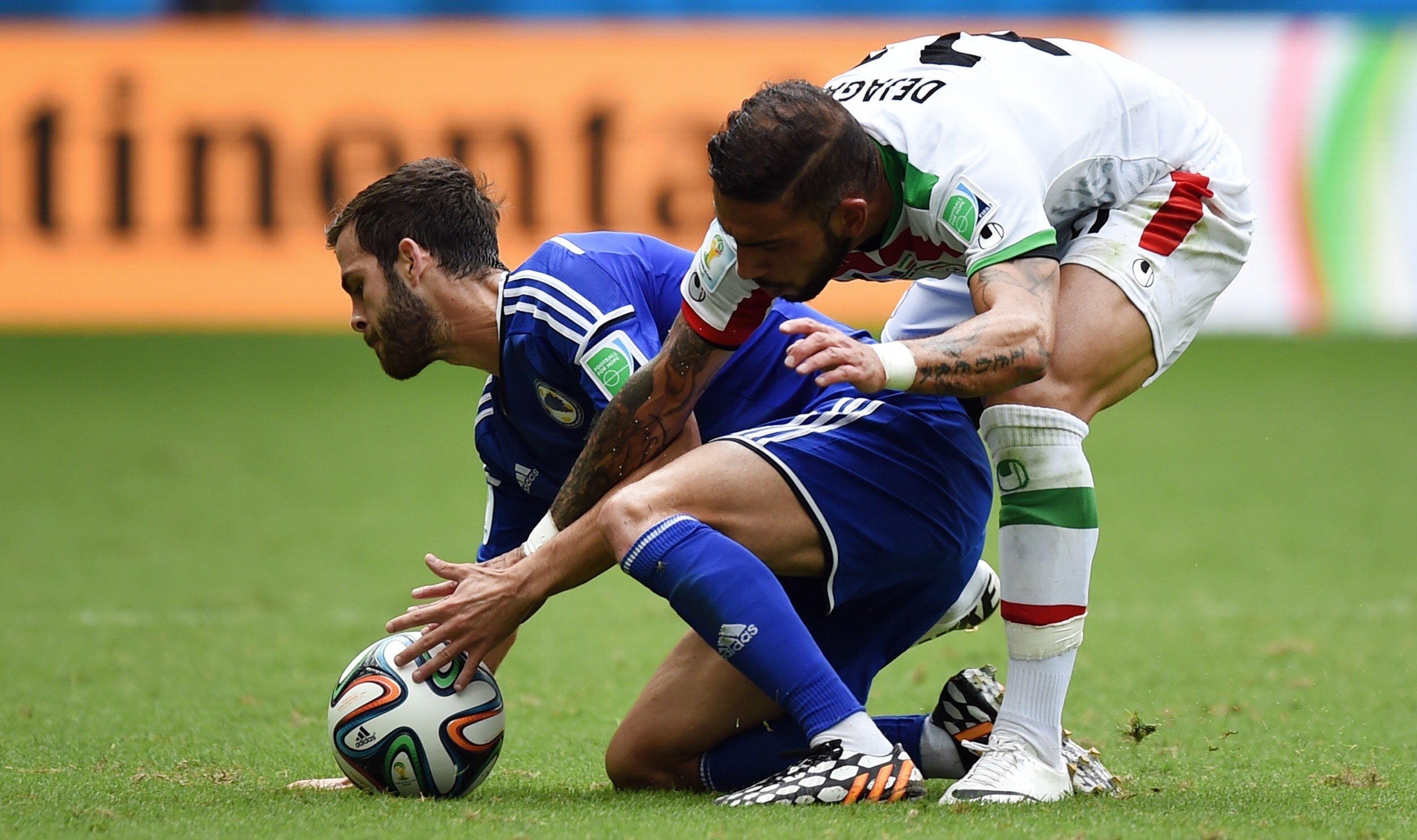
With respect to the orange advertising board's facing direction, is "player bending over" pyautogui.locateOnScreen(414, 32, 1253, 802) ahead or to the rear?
ahead

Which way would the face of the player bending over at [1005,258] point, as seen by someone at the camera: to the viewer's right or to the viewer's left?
to the viewer's left

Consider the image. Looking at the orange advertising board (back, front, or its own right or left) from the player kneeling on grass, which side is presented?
front

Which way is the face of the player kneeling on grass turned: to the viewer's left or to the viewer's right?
to the viewer's left

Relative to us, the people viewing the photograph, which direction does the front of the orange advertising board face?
facing the viewer

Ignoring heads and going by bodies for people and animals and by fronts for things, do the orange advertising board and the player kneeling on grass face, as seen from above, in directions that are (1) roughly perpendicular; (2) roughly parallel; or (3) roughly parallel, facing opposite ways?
roughly perpendicular

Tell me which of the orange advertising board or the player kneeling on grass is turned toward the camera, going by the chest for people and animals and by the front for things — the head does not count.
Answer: the orange advertising board

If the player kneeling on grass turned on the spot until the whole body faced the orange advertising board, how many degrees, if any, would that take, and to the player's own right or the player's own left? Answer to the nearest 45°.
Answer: approximately 90° to the player's own right

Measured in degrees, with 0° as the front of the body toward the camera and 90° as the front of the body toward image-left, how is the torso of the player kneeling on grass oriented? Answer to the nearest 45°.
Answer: approximately 90°

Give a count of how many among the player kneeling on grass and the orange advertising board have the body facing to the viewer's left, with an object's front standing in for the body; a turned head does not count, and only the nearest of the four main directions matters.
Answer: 1

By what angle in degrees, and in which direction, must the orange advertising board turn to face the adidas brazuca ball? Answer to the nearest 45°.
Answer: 0° — it already faces it
